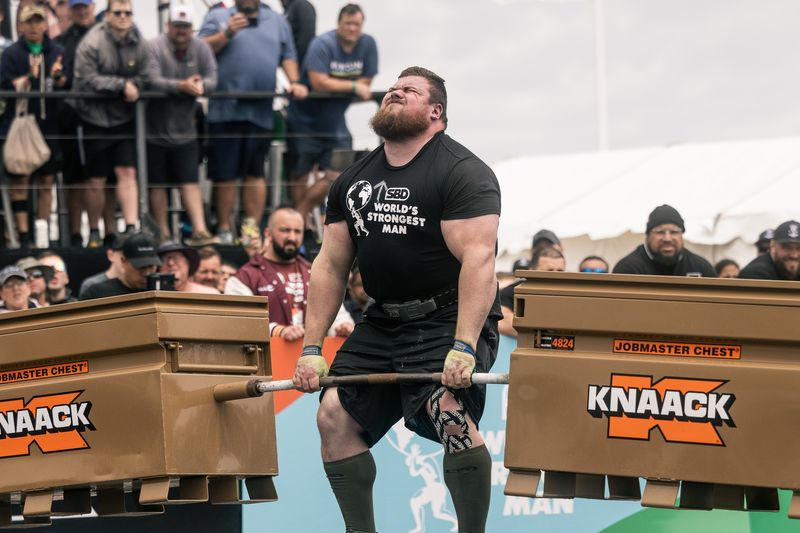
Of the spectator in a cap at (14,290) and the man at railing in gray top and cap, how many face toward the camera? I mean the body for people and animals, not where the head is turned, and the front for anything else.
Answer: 2

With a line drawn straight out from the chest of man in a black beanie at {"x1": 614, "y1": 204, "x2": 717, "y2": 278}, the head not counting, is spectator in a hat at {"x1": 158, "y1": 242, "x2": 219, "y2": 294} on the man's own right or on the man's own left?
on the man's own right

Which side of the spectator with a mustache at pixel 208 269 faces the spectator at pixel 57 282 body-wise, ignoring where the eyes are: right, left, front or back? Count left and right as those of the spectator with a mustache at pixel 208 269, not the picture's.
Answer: right
